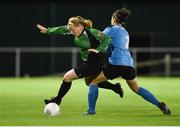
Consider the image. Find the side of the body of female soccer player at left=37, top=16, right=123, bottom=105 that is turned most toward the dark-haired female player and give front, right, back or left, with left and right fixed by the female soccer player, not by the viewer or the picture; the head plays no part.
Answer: back

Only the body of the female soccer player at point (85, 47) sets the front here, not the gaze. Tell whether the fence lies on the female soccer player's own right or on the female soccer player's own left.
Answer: on the female soccer player's own right

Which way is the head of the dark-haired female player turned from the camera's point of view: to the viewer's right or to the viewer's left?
to the viewer's left

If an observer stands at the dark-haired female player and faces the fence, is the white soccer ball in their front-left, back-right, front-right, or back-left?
back-left

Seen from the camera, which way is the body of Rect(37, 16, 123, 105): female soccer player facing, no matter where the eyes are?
to the viewer's left
